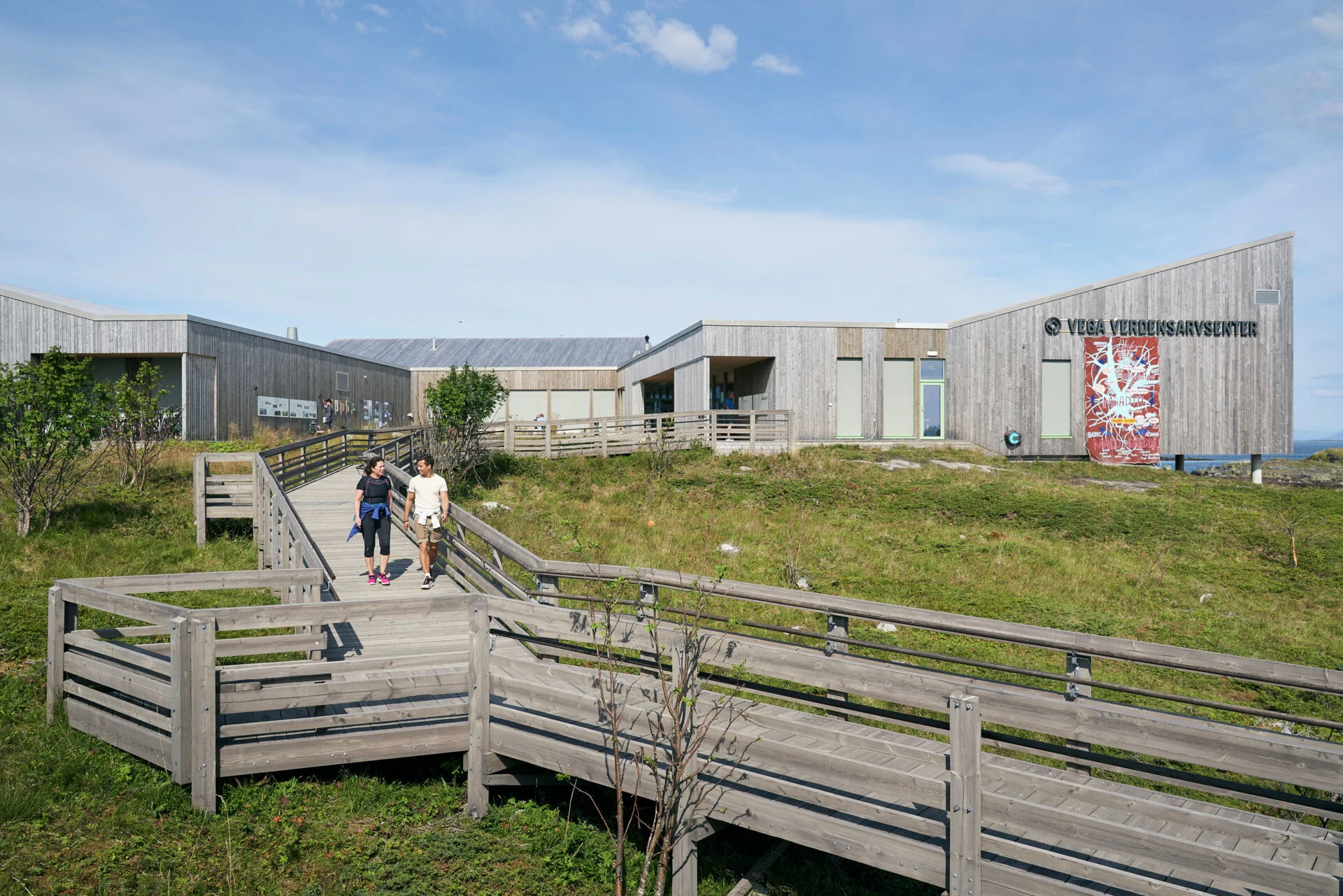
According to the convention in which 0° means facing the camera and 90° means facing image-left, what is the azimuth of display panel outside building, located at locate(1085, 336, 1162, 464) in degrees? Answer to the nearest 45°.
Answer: approximately 0°

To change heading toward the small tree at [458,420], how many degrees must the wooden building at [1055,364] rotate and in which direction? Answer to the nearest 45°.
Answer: approximately 45° to its right

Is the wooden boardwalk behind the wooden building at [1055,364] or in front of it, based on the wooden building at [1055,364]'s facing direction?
in front

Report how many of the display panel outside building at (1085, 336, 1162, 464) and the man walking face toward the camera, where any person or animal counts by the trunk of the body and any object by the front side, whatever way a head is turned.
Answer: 2

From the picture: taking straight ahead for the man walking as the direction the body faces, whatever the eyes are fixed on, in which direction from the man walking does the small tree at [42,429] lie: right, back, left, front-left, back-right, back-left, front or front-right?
back-right

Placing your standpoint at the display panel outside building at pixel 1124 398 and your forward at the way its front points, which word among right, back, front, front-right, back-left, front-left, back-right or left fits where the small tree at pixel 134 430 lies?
front-right

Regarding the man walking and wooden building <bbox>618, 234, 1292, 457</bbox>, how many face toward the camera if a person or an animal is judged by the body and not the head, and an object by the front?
2

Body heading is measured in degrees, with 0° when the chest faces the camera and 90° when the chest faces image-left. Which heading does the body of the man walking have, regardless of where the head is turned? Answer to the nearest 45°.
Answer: approximately 0°
